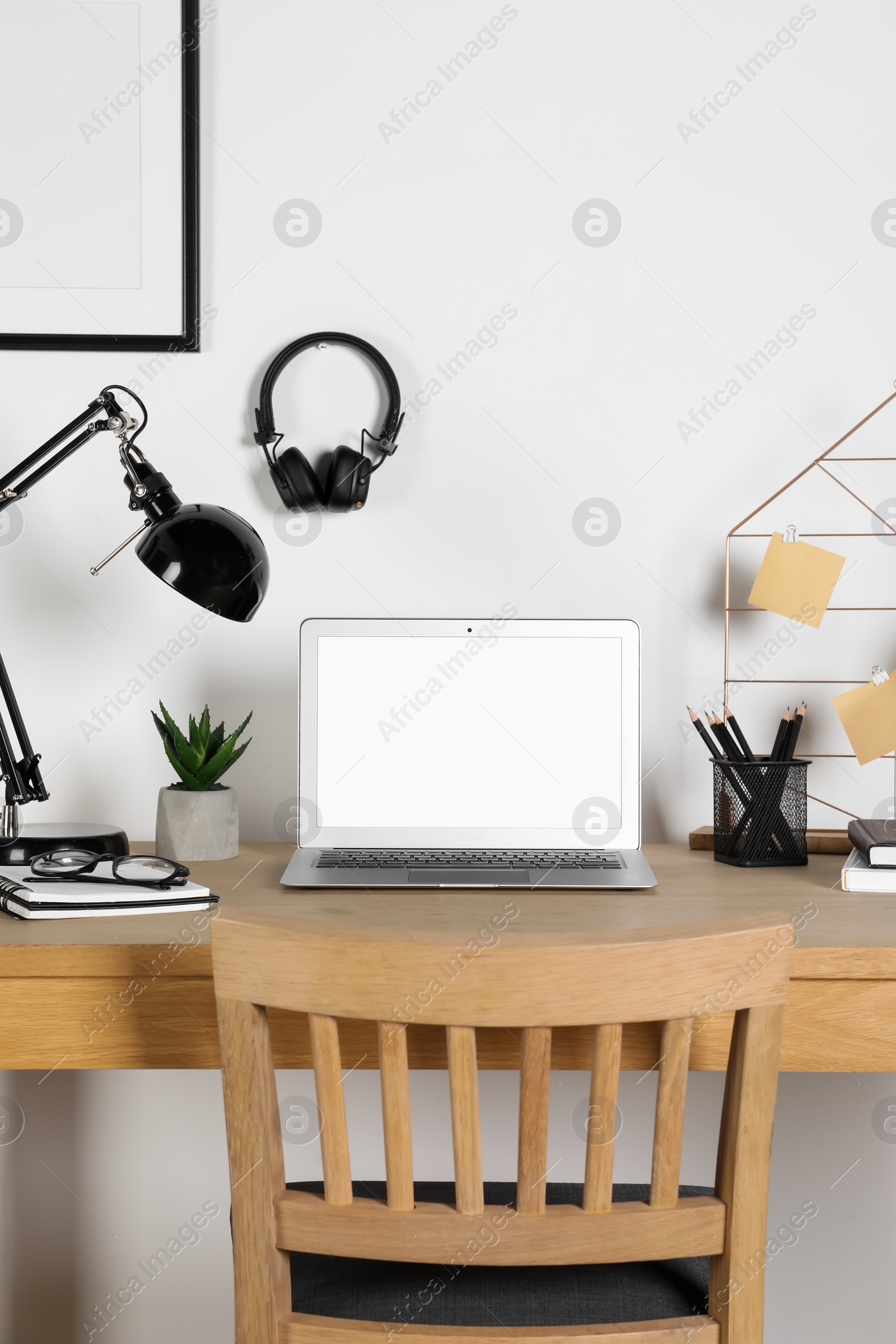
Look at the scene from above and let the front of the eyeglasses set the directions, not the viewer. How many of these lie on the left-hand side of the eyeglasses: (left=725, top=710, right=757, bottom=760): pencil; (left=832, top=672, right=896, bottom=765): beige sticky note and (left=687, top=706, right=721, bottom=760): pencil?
3

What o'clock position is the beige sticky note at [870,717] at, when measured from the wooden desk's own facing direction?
The beige sticky note is roughly at 8 o'clock from the wooden desk.

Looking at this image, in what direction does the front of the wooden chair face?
away from the camera

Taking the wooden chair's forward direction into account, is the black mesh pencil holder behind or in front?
in front

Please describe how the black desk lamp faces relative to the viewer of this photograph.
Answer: facing to the right of the viewer

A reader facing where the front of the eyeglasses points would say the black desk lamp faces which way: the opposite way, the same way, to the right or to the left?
to the left

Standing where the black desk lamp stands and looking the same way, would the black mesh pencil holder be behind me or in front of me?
in front

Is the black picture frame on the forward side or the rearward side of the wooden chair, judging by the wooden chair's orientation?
on the forward side

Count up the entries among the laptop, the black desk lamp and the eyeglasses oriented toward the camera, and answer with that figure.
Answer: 2

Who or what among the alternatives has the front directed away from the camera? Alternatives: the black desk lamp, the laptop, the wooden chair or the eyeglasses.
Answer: the wooden chair

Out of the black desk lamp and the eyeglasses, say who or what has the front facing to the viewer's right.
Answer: the black desk lamp
